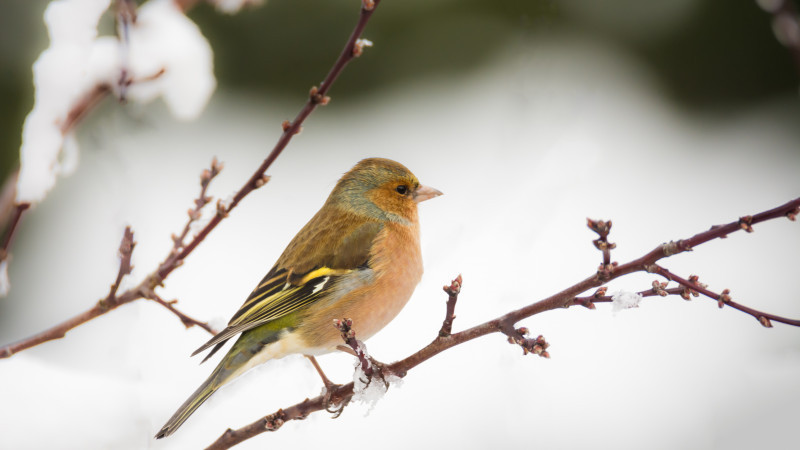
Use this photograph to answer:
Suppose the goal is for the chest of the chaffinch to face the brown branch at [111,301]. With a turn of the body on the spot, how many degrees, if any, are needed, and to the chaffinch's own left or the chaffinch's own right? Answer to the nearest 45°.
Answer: approximately 135° to the chaffinch's own right

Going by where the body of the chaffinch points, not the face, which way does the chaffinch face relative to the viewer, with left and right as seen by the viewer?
facing to the right of the viewer

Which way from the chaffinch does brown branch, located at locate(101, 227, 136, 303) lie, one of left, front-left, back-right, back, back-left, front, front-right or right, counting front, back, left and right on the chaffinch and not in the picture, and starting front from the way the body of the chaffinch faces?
back-right
